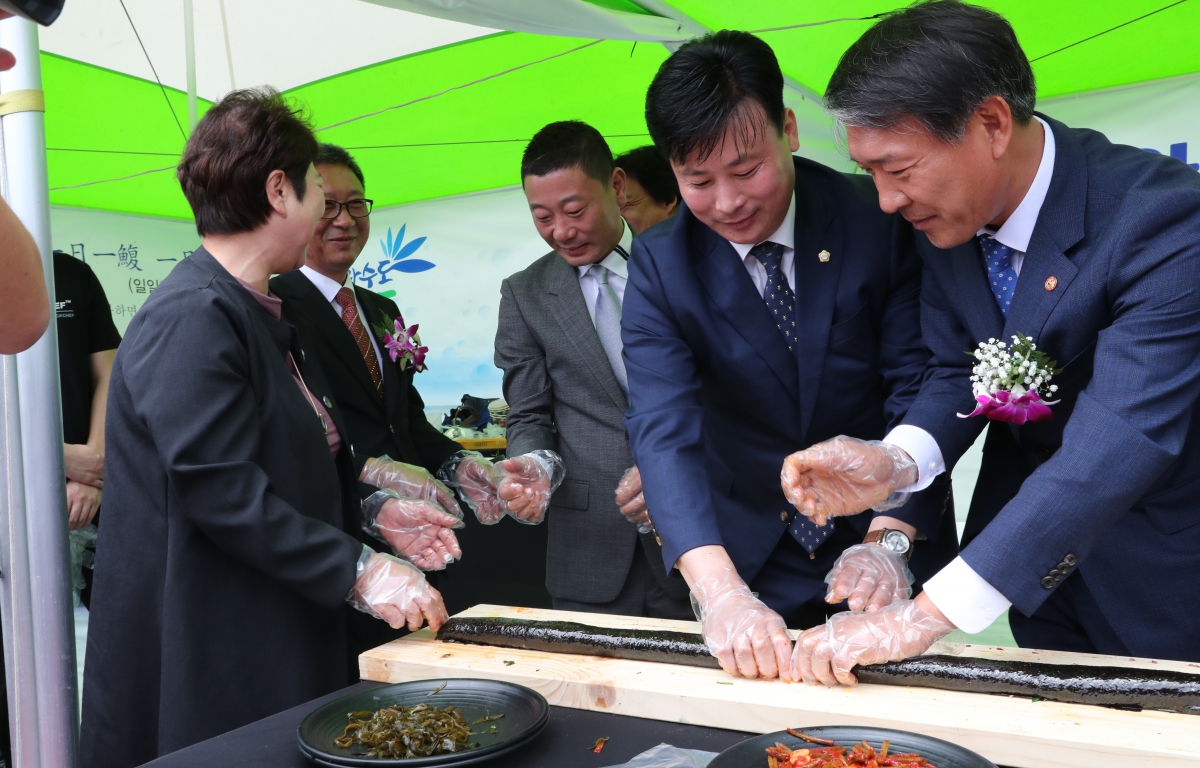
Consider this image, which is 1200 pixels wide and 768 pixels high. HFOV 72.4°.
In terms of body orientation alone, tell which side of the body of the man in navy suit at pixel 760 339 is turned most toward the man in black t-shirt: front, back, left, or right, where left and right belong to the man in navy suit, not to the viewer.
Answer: right

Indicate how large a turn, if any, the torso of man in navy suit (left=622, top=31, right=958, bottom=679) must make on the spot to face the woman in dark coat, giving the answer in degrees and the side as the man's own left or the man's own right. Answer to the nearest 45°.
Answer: approximately 90° to the man's own right

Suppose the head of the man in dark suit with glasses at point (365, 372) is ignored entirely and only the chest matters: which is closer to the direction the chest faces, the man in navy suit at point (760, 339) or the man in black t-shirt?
the man in navy suit

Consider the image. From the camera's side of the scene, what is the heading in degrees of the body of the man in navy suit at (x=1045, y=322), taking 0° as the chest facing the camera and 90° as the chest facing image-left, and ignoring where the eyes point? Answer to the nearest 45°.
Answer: approximately 45°

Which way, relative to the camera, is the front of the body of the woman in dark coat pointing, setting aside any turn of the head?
to the viewer's right

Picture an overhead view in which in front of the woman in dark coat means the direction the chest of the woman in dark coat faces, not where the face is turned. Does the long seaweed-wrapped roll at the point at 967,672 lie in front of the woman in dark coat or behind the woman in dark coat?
in front

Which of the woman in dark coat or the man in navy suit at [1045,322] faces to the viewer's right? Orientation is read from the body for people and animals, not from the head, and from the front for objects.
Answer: the woman in dark coat

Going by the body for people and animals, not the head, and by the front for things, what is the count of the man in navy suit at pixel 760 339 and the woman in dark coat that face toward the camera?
1

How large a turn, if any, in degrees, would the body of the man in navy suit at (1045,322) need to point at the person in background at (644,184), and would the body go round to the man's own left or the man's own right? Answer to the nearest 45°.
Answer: approximately 90° to the man's own right
